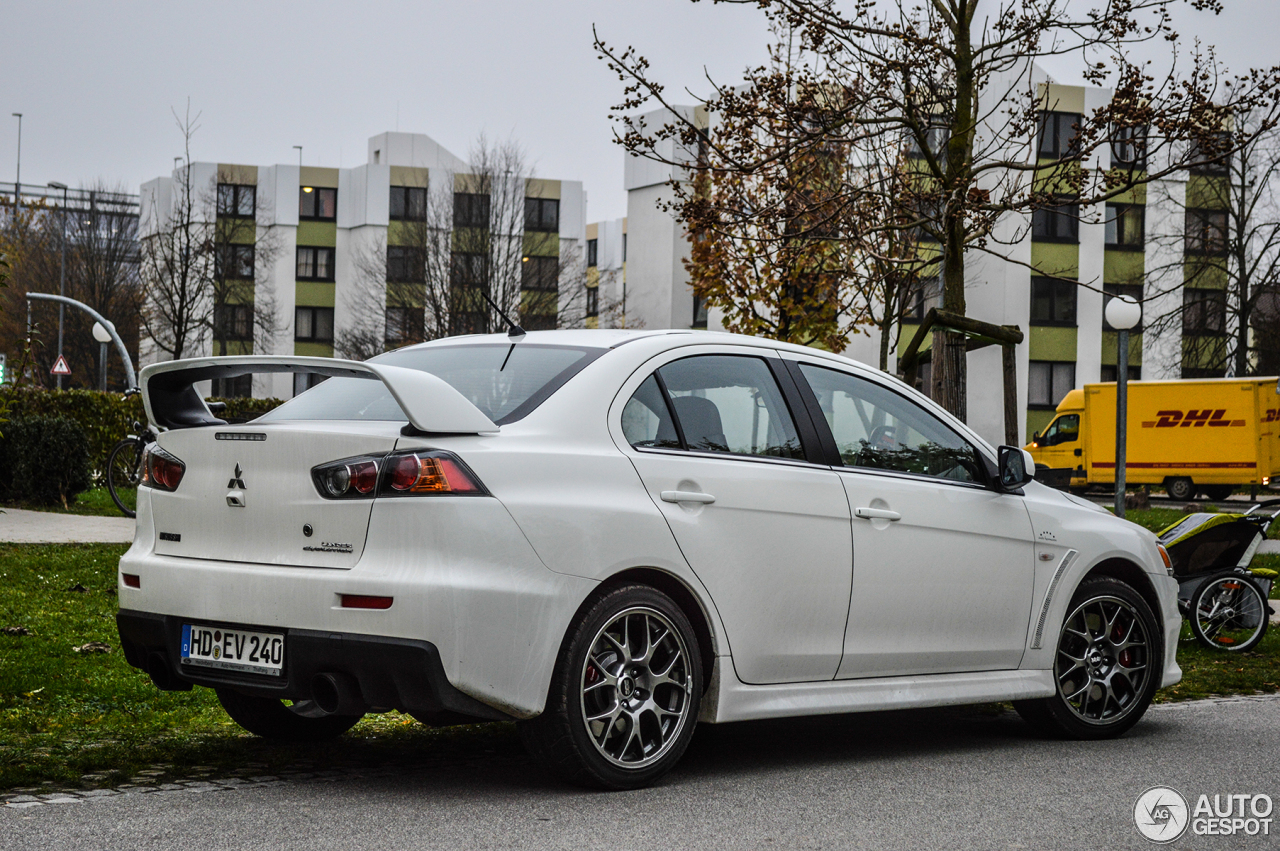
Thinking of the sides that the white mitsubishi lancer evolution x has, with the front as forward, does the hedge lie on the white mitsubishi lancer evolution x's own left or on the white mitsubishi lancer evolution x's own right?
on the white mitsubishi lancer evolution x's own left

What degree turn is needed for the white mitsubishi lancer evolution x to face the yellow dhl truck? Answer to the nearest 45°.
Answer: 0° — it already faces it

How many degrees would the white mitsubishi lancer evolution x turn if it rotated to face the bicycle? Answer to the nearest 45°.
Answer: approximately 90° to its left

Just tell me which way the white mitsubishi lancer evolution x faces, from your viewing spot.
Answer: facing away from the viewer and to the right of the viewer

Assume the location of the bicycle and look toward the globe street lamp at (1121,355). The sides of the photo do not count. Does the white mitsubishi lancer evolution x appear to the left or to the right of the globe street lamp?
right

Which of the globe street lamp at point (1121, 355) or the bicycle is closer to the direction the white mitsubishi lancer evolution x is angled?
the globe street lamp
